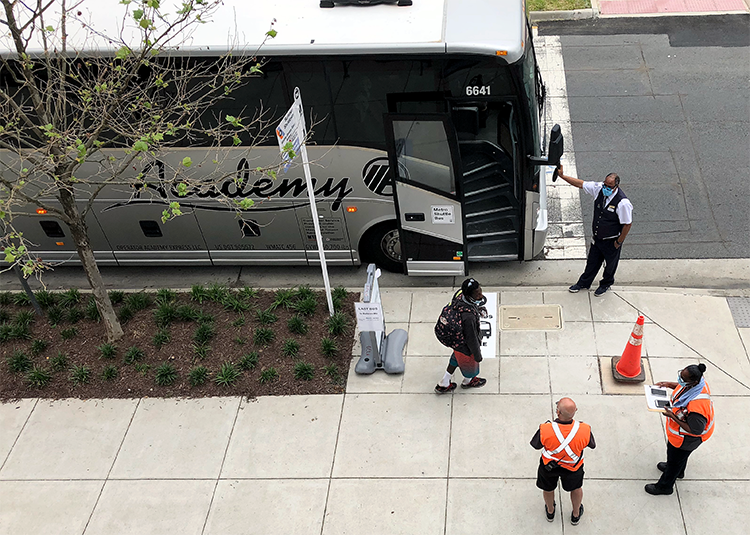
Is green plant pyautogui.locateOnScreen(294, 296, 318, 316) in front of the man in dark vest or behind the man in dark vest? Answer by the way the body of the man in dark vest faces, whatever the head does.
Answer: in front

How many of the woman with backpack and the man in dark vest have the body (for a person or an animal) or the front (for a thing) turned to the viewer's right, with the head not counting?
1

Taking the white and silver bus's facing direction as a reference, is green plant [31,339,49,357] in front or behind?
behind

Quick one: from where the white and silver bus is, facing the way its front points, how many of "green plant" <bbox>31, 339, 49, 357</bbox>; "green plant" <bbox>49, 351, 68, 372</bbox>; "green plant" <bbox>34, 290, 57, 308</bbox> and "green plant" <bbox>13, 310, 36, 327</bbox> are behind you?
4

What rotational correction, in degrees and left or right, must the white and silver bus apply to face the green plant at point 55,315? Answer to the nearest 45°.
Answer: approximately 180°

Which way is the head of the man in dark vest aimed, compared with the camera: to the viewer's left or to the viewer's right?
to the viewer's left

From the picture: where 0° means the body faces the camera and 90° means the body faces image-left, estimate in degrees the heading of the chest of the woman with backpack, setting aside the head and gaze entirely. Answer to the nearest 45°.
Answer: approximately 270°

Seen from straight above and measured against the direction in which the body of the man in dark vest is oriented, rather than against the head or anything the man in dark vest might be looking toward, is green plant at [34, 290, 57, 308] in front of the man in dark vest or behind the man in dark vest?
in front

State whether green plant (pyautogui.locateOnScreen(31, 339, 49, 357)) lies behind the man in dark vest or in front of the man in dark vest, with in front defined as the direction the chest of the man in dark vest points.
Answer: in front

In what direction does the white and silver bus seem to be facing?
to the viewer's right
